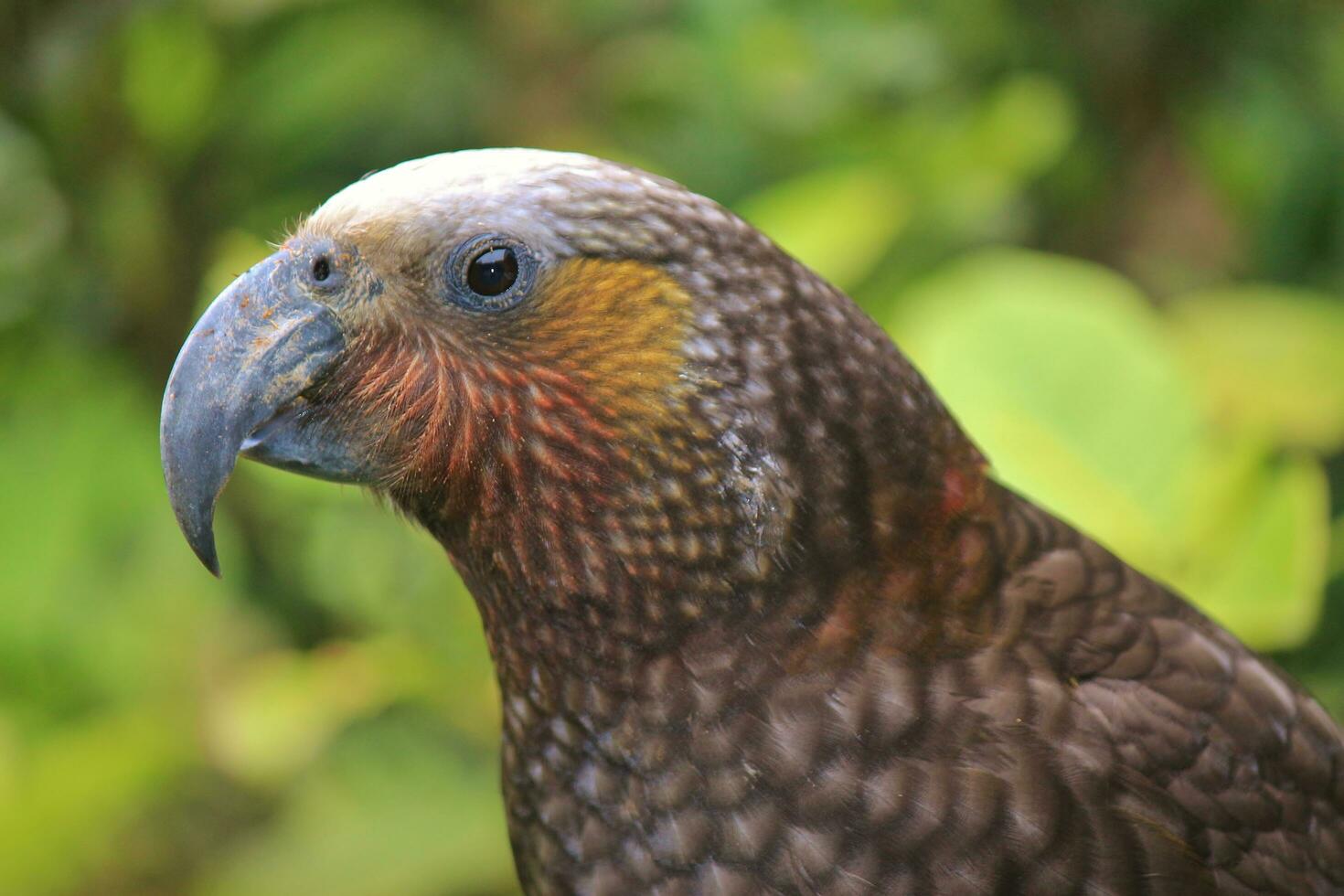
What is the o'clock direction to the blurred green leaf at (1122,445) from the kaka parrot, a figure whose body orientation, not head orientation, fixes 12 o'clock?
The blurred green leaf is roughly at 4 o'clock from the kaka parrot.

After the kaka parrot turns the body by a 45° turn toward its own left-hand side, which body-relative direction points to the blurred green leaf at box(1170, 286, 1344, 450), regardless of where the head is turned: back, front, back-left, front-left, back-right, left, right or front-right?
back

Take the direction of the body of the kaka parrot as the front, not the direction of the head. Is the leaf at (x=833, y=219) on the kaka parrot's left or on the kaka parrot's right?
on the kaka parrot's right

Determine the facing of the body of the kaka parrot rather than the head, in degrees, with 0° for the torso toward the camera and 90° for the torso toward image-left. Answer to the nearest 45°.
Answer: approximately 90°

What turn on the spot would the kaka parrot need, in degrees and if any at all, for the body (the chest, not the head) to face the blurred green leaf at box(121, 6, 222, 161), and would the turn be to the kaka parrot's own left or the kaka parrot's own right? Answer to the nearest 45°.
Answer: approximately 45° to the kaka parrot's own right

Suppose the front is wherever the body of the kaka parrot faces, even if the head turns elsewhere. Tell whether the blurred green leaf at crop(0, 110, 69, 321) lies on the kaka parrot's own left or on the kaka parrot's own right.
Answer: on the kaka parrot's own right
